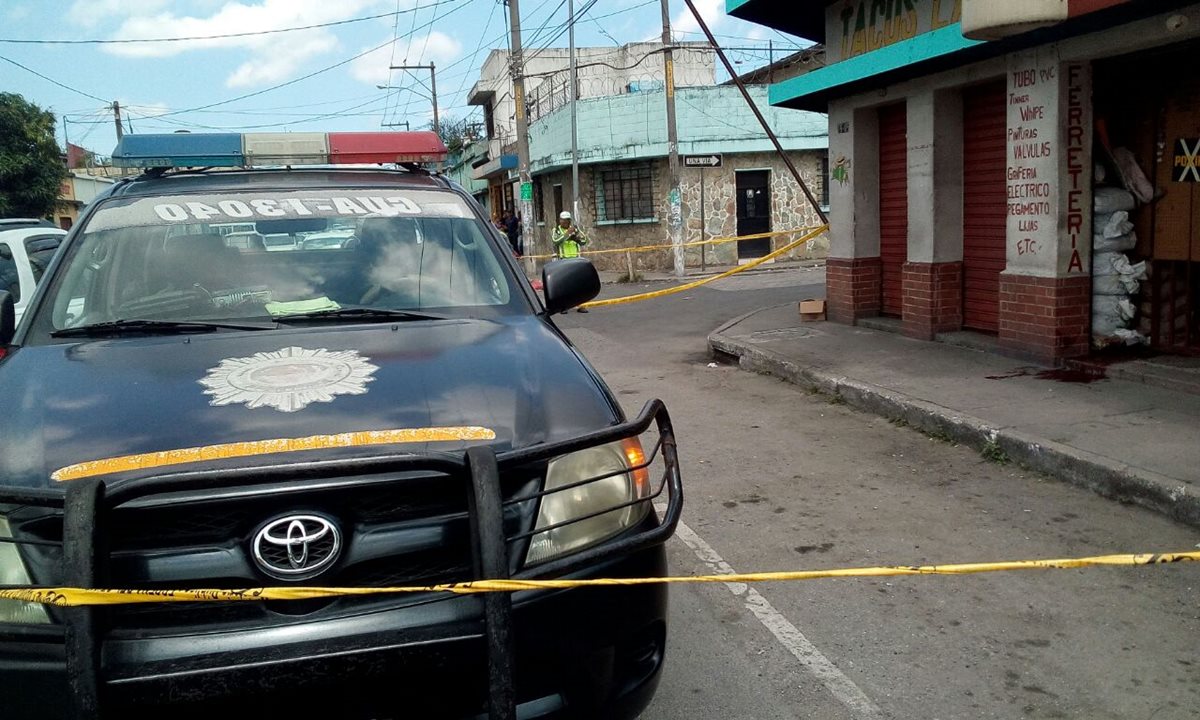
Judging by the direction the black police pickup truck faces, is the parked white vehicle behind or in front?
behind

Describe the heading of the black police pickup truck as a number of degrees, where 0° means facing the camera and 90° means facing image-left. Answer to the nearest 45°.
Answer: approximately 0°

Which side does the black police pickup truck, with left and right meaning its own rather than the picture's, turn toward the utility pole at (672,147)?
back

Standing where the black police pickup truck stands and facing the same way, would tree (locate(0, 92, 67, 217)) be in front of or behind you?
behind

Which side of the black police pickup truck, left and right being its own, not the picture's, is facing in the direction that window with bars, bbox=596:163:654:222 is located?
back

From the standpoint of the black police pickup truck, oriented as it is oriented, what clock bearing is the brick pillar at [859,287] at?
The brick pillar is roughly at 7 o'clock from the black police pickup truck.

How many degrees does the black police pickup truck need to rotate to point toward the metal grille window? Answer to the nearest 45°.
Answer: approximately 180°

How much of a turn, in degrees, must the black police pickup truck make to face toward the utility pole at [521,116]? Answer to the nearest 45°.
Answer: approximately 180°

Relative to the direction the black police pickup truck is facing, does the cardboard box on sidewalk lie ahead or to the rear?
to the rear

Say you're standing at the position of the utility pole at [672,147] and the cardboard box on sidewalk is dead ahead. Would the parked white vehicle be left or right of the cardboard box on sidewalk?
right
